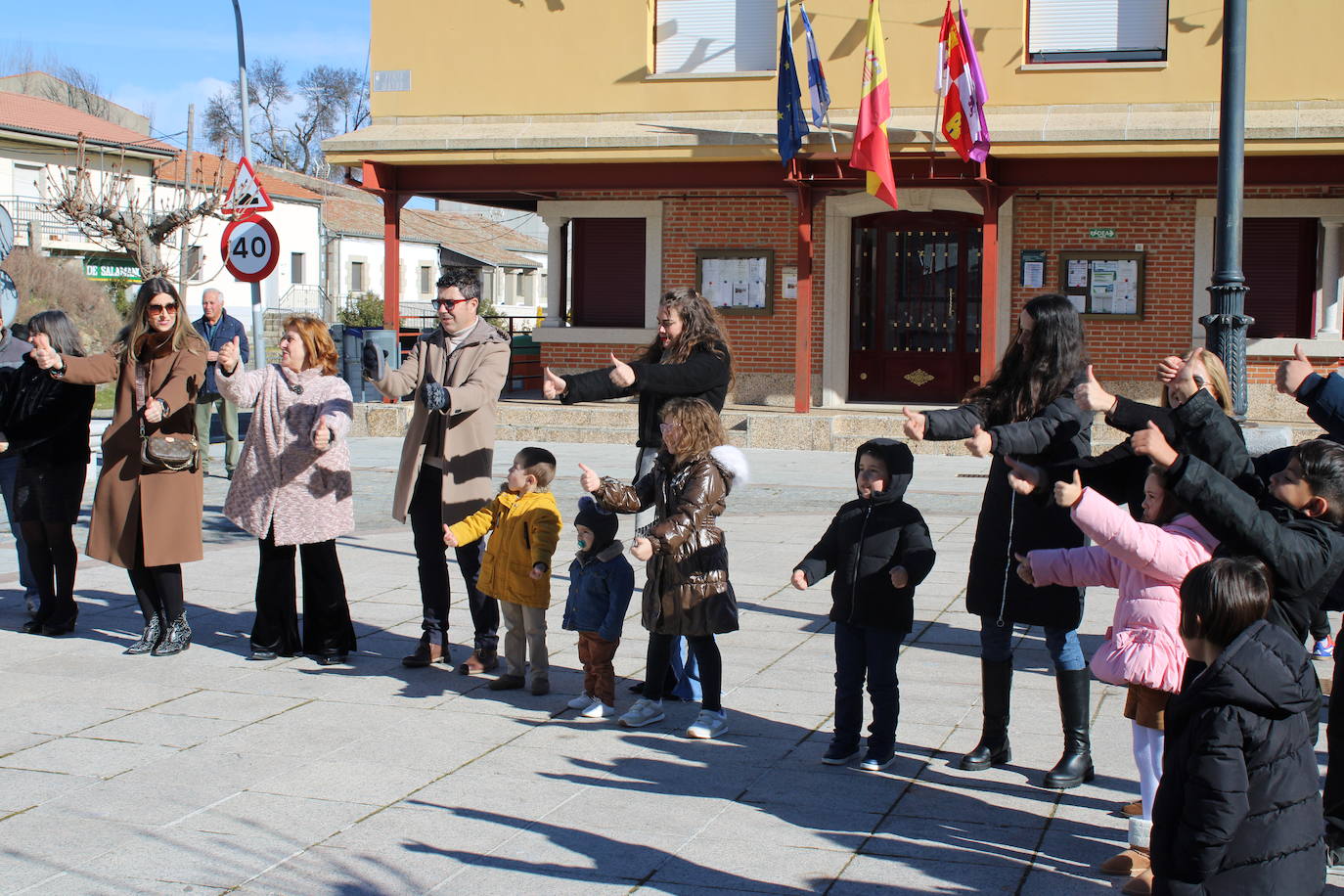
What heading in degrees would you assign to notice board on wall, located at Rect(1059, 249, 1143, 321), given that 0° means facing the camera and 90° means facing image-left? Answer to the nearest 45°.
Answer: approximately 0°

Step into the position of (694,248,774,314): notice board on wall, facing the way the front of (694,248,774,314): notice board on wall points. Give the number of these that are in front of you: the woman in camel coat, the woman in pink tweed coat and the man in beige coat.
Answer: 3

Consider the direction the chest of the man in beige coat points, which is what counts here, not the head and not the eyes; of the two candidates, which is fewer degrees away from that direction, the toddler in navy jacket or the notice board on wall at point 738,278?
the toddler in navy jacket

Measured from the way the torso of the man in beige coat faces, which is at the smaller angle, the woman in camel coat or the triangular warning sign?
the woman in camel coat

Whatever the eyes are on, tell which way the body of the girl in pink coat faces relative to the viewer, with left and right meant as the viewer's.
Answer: facing to the left of the viewer

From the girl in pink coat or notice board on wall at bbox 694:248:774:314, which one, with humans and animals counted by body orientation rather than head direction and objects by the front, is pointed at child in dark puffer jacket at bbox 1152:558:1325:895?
the notice board on wall

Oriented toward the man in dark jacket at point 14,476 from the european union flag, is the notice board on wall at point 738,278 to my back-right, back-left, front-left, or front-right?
back-right

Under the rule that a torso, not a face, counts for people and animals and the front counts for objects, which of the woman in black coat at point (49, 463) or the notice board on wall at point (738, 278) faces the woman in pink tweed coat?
the notice board on wall

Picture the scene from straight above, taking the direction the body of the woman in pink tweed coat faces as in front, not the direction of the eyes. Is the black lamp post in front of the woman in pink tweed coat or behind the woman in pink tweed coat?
behind

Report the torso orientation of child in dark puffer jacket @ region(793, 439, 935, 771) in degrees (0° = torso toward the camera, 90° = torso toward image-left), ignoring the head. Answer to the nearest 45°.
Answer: approximately 45°
